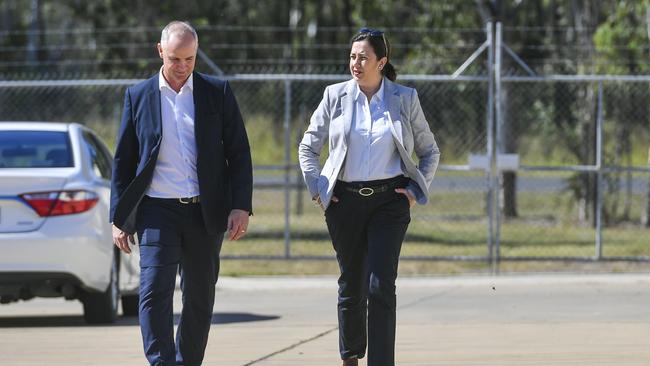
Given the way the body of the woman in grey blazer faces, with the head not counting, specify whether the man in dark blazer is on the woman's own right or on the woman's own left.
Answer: on the woman's own right

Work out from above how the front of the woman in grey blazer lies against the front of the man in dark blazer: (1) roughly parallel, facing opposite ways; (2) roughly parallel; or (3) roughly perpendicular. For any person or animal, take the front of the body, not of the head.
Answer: roughly parallel

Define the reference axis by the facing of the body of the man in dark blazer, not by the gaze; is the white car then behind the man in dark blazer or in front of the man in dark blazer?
behind

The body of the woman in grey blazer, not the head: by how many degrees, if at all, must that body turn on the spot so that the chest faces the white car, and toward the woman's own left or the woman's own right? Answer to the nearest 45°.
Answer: approximately 135° to the woman's own right

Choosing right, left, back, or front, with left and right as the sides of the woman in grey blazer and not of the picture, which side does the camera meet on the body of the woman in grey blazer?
front

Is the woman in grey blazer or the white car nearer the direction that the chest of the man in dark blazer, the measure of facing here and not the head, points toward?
the woman in grey blazer

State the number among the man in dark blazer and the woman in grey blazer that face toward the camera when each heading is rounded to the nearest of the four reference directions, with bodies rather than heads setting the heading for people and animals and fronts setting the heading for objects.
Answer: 2

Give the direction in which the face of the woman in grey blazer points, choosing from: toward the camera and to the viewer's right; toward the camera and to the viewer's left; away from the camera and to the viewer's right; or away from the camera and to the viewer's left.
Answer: toward the camera and to the viewer's left

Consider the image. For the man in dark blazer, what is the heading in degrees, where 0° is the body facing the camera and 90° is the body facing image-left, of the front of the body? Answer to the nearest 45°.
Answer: approximately 0°

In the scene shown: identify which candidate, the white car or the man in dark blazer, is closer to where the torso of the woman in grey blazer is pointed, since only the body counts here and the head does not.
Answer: the man in dark blazer

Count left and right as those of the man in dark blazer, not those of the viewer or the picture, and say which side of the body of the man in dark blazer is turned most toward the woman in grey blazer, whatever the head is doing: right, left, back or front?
left

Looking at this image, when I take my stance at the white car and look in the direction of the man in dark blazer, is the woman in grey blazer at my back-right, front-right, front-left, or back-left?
front-left
